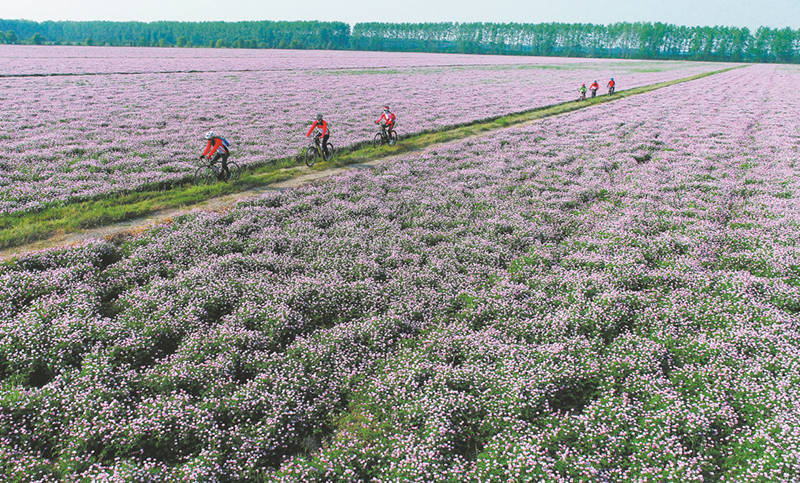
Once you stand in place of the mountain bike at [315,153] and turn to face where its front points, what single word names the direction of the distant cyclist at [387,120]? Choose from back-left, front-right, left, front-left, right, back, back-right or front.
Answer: back

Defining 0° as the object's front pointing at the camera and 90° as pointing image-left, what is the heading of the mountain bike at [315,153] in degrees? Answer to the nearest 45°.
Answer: approximately 45°

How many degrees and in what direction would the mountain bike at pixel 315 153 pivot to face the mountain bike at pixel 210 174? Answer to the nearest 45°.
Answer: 0° — it already faces it

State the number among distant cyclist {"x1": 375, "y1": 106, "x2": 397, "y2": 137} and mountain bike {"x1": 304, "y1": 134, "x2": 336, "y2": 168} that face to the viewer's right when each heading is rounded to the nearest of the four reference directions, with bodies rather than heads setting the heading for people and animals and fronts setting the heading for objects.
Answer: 0

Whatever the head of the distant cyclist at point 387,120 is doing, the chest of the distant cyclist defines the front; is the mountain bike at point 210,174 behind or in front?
in front

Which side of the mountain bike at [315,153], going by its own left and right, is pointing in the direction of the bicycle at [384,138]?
back

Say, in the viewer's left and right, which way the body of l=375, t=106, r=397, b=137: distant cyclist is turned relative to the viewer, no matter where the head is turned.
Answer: facing the viewer and to the left of the viewer
